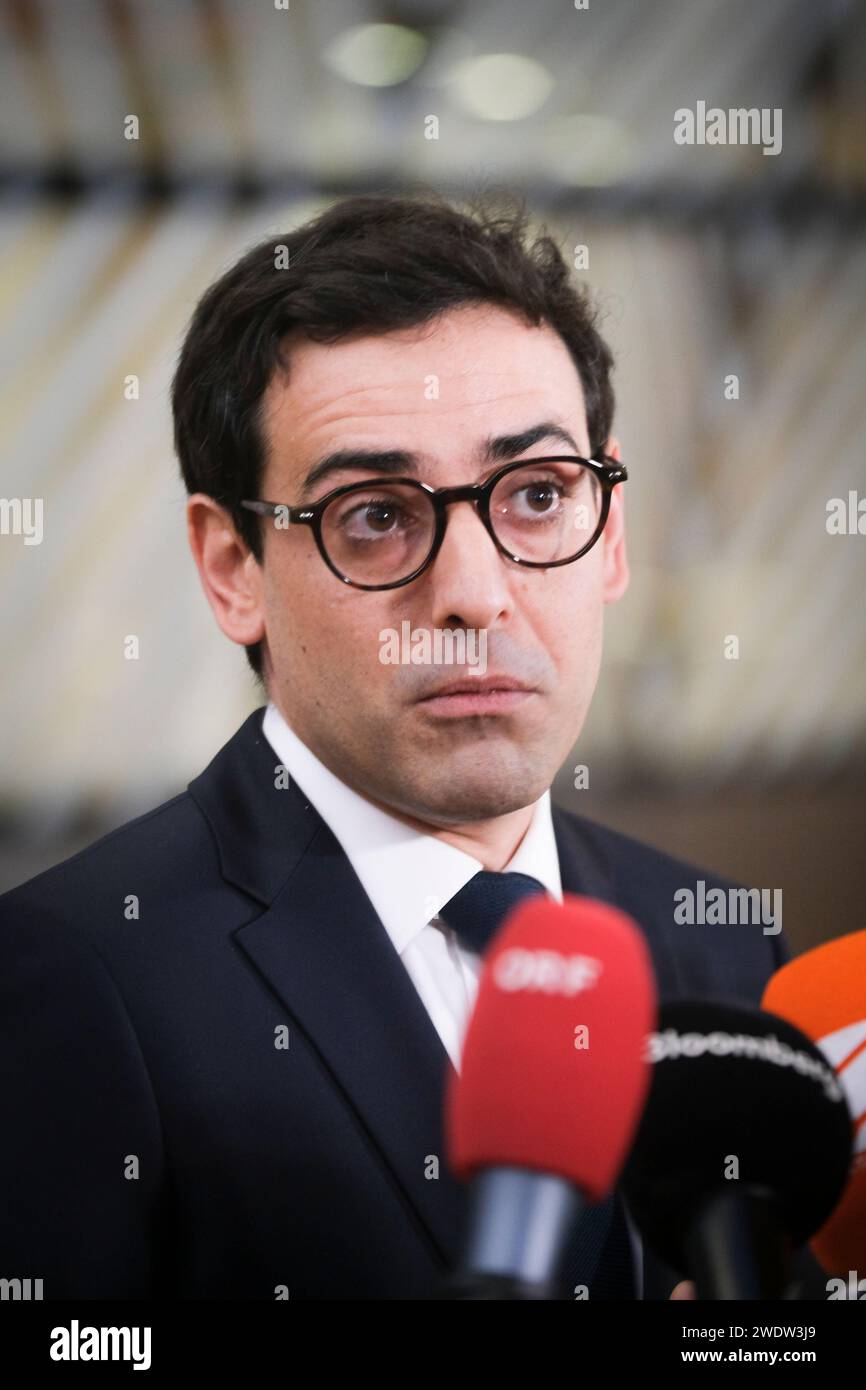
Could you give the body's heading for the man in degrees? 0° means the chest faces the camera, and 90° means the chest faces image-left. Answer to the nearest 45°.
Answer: approximately 315°
